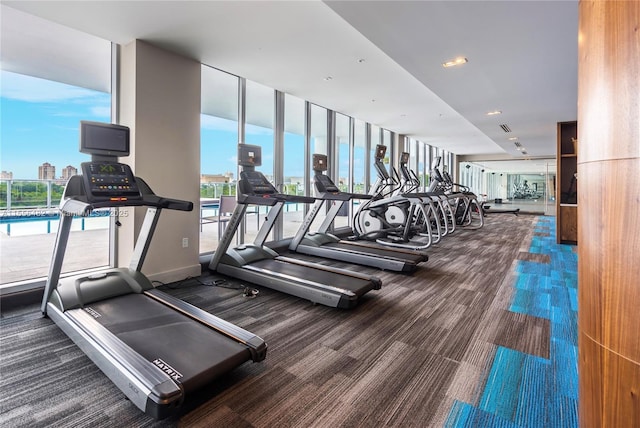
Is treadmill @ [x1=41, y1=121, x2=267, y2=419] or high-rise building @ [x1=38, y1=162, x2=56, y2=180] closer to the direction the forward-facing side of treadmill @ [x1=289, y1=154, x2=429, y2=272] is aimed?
the high-rise building

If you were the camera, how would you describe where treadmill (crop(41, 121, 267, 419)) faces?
facing away from the viewer and to the left of the viewer

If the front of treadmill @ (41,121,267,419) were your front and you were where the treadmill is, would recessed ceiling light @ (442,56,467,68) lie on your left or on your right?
on your right

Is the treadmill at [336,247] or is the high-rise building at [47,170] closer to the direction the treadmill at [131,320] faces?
the high-rise building

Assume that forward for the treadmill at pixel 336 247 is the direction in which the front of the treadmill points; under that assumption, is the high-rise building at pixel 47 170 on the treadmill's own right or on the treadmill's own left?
on the treadmill's own right

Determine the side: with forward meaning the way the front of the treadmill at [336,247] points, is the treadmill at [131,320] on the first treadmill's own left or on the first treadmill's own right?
on the first treadmill's own left

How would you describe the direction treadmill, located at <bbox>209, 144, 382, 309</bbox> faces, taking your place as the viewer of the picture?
facing away from the viewer and to the left of the viewer

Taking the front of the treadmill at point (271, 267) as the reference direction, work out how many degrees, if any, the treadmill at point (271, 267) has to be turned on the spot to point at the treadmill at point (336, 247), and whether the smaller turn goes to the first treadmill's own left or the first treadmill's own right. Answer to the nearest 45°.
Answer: approximately 90° to the first treadmill's own right

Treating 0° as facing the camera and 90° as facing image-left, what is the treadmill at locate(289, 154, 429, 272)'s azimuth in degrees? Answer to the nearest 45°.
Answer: approximately 135°
